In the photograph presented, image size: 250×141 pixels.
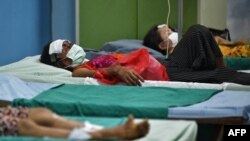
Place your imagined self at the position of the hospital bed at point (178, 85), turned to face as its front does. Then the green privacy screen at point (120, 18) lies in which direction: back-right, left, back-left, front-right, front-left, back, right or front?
left

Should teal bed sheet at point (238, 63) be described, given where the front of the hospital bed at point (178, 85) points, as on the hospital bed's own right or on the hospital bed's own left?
on the hospital bed's own left

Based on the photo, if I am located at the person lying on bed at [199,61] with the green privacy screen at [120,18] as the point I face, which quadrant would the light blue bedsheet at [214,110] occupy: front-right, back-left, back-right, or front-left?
back-left

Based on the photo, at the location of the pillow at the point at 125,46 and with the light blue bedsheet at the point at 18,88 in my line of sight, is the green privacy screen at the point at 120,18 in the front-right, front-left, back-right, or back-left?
back-right

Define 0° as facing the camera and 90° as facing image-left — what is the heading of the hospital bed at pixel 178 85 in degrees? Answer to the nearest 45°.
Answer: approximately 270°
